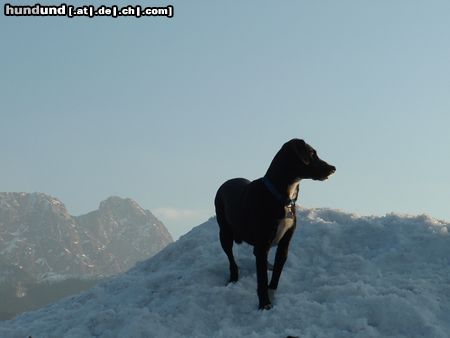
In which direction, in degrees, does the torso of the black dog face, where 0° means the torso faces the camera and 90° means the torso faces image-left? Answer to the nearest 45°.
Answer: approximately 315°
